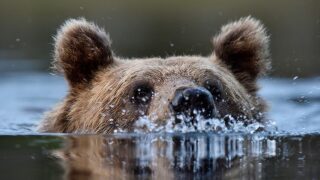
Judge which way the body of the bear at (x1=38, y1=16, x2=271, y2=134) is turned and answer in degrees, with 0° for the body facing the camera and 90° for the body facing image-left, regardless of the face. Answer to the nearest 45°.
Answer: approximately 0°
